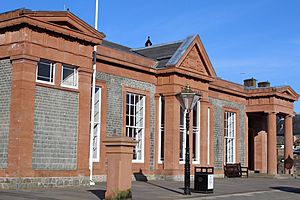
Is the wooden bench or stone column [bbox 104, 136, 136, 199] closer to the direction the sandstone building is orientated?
the stone column

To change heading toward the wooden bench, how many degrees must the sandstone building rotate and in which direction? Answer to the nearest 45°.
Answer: approximately 90° to its left

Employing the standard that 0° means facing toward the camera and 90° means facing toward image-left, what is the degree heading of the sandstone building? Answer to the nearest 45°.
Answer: approximately 315°

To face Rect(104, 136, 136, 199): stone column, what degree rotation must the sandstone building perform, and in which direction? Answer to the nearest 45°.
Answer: approximately 45° to its right
